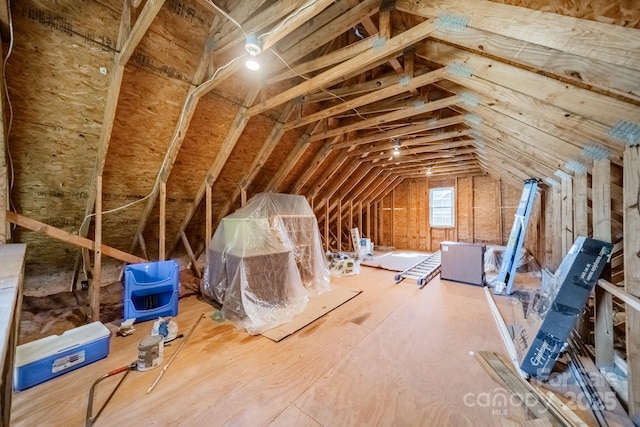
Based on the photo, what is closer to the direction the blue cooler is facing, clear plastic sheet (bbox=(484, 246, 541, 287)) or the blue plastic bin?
the clear plastic sheet

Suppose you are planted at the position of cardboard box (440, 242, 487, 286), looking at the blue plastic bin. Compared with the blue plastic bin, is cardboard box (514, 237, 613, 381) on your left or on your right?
left

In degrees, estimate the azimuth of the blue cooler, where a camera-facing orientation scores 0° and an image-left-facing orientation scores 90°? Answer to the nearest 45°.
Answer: approximately 315°

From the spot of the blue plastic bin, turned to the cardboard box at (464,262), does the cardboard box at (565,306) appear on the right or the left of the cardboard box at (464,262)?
right

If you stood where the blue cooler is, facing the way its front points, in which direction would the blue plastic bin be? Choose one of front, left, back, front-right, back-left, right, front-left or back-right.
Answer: left

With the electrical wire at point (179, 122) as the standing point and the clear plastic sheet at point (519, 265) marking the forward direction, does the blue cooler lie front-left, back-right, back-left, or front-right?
back-right
